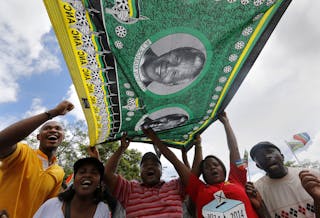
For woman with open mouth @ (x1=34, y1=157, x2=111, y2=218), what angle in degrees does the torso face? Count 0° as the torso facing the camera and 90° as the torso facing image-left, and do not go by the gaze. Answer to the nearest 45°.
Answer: approximately 0°

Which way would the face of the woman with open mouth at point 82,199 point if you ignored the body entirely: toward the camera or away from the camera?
toward the camera
